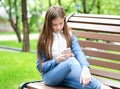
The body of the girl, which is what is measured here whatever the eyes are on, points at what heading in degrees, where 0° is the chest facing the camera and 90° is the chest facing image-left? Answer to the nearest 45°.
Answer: approximately 315°

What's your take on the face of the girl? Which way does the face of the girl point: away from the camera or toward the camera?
toward the camera

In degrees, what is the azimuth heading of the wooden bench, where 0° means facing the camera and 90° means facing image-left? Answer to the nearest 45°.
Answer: approximately 45°
